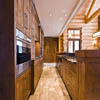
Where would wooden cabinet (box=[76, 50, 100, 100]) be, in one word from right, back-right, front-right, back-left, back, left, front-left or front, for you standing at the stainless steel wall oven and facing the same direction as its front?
front-right

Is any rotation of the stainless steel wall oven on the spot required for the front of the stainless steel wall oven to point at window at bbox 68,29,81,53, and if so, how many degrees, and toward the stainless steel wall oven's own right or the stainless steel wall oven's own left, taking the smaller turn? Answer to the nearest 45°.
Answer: approximately 45° to the stainless steel wall oven's own left

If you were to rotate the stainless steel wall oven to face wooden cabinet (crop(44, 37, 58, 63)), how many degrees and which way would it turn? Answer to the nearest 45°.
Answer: approximately 90° to its left

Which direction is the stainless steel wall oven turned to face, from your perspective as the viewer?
facing to the right of the viewer
